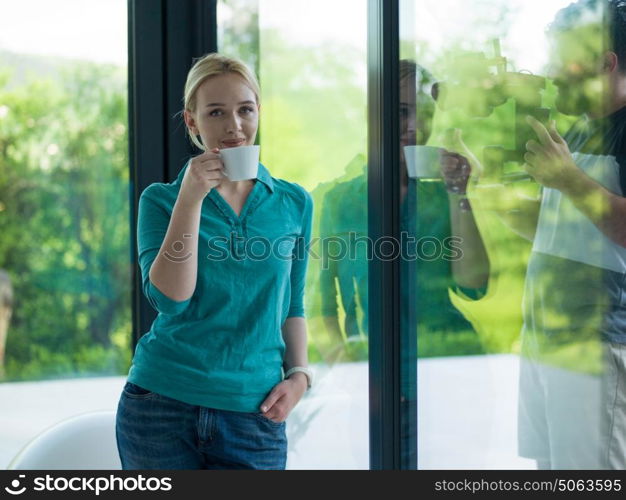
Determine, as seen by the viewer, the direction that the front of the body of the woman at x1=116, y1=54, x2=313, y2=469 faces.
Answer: toward the camera
